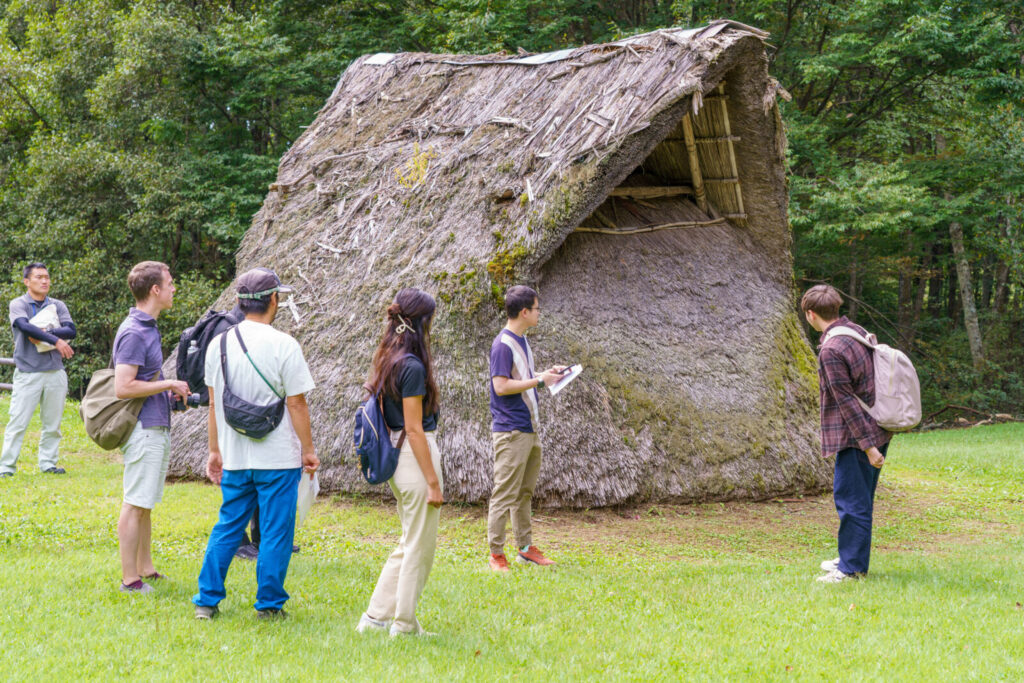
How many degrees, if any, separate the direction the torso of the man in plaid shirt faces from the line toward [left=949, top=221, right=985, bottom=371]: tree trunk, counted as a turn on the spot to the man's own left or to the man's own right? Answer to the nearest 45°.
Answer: approximately 90° to the man's own right

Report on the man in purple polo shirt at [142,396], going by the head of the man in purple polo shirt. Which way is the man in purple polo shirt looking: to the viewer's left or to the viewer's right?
to the viewer's right

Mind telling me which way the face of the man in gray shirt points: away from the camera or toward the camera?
toward the camera

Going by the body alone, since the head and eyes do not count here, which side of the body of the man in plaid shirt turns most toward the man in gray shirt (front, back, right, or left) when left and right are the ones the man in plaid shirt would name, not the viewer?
front

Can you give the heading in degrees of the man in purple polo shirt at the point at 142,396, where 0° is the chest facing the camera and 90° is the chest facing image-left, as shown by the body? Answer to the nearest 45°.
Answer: approximately 270°

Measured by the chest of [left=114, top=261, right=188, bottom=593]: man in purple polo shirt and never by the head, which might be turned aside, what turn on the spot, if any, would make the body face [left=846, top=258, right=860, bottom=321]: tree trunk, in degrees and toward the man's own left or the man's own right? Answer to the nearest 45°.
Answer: approximately 45° to the man's own left

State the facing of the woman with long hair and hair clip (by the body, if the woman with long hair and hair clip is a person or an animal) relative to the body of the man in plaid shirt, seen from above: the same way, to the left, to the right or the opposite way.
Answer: to the right

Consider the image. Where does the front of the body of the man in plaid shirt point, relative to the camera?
to the viewer's left

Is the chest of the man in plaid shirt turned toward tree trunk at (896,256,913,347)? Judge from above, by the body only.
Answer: no

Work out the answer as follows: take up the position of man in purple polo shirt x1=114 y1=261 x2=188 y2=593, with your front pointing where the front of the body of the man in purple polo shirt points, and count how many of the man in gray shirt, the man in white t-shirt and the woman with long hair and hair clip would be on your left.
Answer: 1

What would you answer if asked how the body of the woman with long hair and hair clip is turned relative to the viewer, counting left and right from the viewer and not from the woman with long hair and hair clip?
facing away from the viewer and to the right of the viewer

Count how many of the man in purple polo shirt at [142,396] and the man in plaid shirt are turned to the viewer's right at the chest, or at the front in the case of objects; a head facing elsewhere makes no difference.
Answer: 1

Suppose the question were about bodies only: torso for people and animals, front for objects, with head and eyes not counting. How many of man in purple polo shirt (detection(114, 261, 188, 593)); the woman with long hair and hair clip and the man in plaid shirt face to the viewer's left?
1

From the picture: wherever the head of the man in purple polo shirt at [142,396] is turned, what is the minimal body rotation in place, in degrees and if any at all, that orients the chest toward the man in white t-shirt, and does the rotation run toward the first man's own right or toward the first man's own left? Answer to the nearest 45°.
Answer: approximately 45° to the first man's own right

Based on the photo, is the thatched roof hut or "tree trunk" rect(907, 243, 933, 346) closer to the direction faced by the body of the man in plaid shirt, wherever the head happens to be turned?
the thatched roof hut

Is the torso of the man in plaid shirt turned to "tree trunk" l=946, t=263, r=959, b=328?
no
